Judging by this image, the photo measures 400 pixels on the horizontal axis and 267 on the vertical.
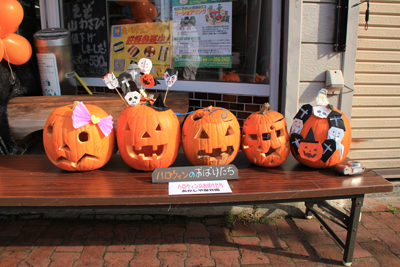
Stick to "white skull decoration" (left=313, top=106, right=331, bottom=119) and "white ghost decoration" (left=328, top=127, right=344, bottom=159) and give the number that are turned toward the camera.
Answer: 2

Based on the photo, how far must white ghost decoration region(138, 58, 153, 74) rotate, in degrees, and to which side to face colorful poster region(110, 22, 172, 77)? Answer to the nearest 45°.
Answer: approximately 180°

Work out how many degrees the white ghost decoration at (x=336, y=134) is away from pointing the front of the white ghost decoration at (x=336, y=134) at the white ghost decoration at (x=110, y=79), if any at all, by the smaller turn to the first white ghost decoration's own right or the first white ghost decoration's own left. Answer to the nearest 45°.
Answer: approximately 90° to the first white ghost decoration's own right

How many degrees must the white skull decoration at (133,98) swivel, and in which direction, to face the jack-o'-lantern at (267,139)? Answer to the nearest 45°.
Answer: approximately 90° to its left

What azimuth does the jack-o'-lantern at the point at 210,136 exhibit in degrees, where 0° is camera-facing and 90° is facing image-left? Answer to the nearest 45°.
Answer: approximately 0°

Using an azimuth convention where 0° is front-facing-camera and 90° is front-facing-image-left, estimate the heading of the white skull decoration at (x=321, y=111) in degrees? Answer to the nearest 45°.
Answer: approximately 0°
